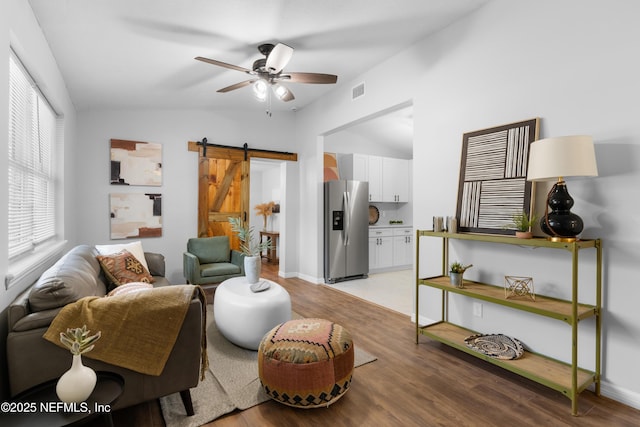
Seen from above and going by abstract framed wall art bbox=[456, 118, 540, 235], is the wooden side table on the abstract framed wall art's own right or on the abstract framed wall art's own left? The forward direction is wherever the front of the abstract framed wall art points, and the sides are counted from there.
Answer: on the abstract framed wall art's own right

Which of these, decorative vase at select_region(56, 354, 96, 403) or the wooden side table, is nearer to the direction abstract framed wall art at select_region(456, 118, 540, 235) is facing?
the decorative vase

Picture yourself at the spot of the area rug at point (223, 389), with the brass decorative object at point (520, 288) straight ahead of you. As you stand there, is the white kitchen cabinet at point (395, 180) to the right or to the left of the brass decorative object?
left

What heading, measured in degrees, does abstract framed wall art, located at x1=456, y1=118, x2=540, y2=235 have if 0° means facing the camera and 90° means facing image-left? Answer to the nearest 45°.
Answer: approximately 45°

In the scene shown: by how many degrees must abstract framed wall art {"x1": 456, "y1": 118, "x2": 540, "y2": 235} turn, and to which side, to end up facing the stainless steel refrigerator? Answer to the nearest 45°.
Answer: approximately 90° to its right

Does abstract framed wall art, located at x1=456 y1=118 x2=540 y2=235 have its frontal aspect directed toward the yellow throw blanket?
yes

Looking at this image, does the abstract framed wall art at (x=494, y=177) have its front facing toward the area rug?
yes

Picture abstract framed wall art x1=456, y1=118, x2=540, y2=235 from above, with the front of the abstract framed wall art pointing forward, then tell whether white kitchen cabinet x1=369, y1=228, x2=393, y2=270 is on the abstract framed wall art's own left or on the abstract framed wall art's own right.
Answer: on the abstract framed wall art's own right
